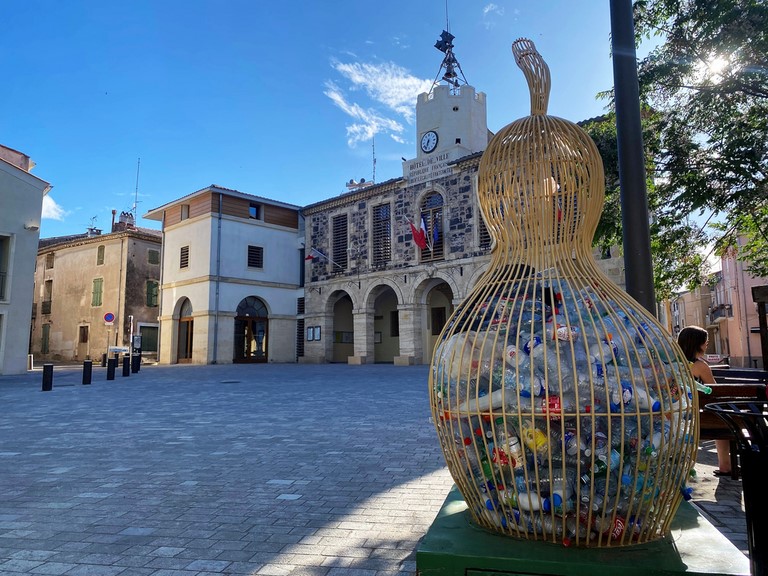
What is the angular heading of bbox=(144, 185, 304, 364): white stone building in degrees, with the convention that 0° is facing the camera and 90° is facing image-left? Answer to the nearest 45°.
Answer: approximately 315°

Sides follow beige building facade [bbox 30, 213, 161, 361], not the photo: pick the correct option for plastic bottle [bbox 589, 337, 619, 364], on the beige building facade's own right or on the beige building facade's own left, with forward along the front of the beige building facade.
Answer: on the beige building facade's own left
